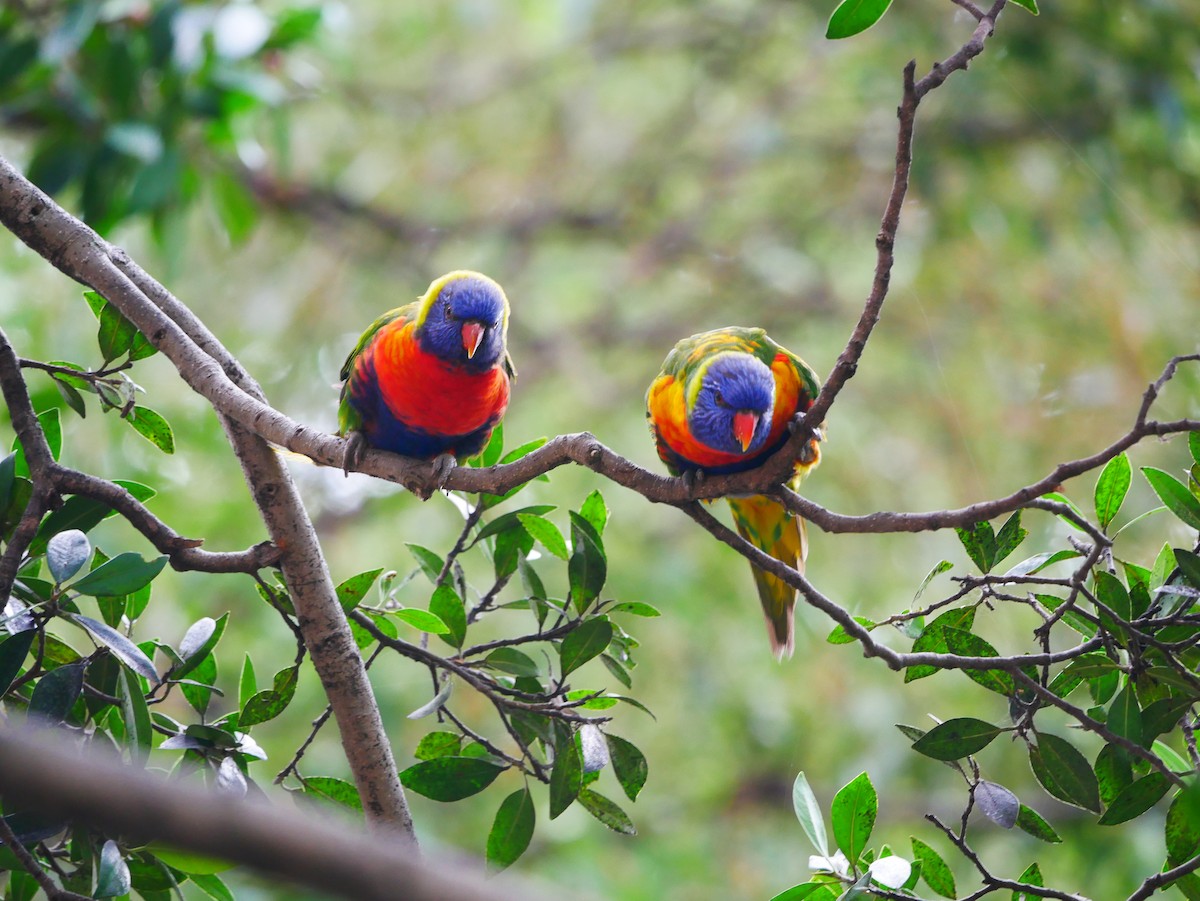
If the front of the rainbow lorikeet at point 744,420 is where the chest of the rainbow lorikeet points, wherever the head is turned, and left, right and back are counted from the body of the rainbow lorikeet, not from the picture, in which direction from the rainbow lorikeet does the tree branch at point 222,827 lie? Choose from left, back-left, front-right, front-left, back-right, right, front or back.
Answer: front

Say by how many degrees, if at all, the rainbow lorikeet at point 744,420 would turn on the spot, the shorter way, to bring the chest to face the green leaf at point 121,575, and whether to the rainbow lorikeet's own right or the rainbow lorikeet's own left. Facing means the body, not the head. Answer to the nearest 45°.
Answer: approximately 45° to the rainbow lorikeet's own right

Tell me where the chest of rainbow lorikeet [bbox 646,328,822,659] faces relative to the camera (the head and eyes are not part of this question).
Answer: toward the camera
